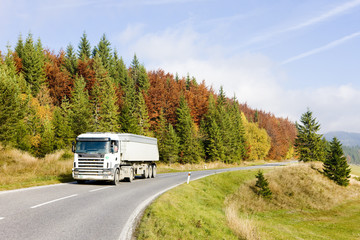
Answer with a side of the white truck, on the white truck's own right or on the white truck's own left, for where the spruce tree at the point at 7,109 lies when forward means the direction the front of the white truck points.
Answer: on the white truck's own right

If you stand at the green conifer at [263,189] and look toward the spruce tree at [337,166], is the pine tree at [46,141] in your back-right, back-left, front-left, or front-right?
back-left

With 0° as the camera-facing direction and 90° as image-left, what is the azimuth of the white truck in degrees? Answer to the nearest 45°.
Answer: approximately 45°

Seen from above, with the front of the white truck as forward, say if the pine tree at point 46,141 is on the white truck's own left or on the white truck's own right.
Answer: on the white truck's own right

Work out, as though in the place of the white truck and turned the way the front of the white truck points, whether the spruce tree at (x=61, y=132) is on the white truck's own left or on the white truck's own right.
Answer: on the white truck's own right

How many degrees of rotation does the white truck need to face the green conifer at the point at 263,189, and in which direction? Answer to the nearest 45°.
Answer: approximately 90° to its left
